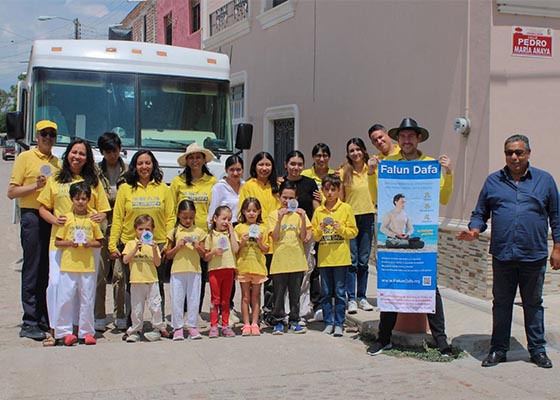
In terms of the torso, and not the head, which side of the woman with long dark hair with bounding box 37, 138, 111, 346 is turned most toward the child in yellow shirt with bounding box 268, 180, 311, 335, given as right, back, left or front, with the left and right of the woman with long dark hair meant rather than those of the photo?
left

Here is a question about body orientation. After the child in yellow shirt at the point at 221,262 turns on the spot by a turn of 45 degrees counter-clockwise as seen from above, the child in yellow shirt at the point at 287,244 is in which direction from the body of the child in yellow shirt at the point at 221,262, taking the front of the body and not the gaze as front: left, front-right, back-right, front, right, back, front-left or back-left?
front-left

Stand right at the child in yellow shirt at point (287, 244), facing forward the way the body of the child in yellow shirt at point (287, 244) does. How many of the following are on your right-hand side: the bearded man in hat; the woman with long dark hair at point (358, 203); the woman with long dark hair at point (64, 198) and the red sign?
1

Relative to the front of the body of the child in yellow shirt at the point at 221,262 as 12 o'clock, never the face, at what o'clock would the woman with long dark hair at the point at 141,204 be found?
The woman with long dark hair is roughly at 3 o'clock from the child in yellow shirt.

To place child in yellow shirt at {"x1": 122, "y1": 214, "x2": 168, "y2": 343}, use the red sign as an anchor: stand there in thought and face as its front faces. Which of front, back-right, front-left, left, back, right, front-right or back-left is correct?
front-right

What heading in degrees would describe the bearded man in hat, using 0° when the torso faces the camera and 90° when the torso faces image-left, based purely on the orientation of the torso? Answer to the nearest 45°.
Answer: approximately 0°

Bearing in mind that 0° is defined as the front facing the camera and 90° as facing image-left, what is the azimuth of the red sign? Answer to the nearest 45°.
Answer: approximately 0°

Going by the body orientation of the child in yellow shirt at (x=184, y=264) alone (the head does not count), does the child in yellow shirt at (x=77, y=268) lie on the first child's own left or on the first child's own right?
on the first child's own right
